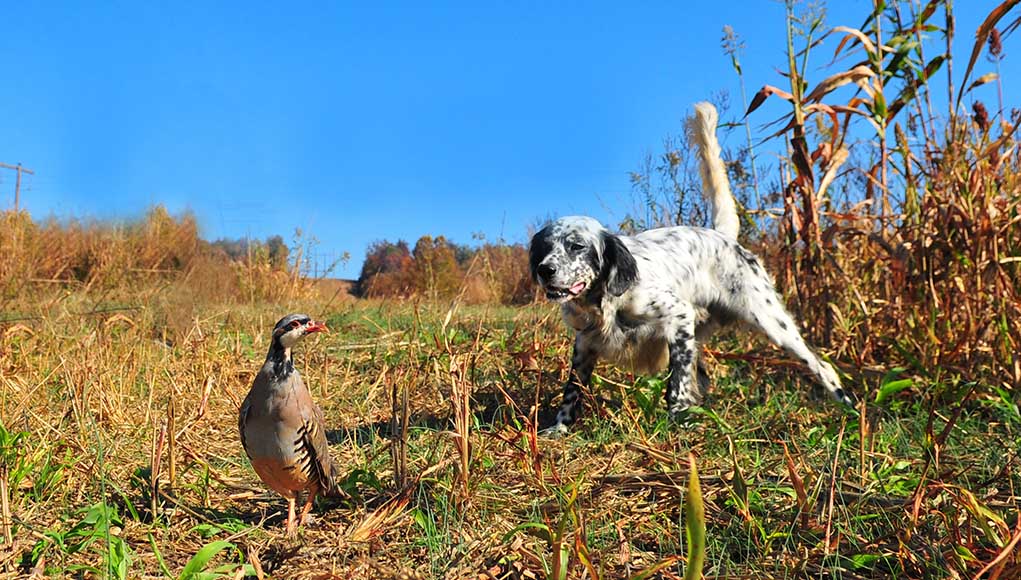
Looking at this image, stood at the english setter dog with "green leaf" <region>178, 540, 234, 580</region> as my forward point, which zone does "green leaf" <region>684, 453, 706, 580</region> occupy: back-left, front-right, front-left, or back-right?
front-left

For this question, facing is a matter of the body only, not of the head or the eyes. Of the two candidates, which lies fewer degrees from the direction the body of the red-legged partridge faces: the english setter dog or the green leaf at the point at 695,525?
the green leaf

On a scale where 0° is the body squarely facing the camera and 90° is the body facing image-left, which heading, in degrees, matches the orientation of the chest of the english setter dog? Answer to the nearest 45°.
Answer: approximately 45°

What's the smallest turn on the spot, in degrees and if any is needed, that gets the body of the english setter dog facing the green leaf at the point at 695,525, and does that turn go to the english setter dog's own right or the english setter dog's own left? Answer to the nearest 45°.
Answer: approximately 45° to the english setter dog's own left

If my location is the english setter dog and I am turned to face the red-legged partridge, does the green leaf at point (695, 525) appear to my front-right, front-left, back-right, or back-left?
front-left

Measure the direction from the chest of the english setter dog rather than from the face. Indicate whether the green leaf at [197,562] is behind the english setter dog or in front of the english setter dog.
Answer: in front
